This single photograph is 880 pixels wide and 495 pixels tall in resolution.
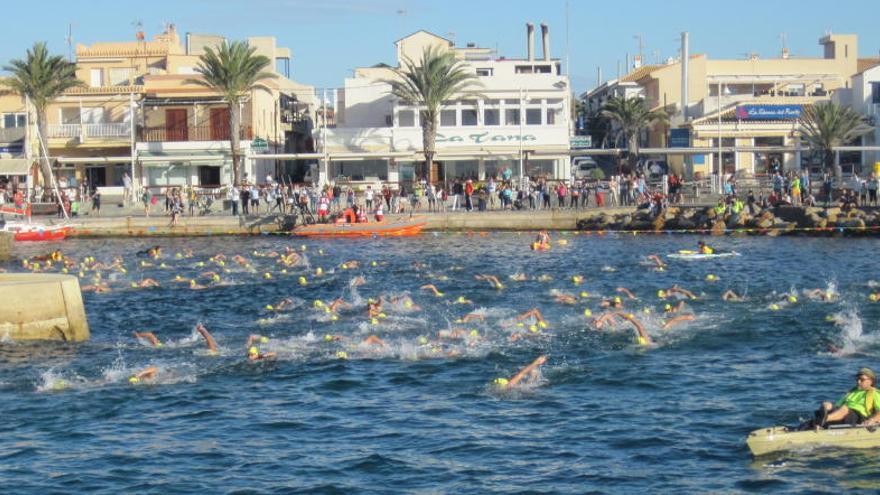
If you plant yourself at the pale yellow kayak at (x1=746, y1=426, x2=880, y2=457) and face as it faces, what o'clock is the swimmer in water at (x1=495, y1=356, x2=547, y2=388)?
The swimmer in water is roughly at 1 o'clock from the pale yellow kayak.

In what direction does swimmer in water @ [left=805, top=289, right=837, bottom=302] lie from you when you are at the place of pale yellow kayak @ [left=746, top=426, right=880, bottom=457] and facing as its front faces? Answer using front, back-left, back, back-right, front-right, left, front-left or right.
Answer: right

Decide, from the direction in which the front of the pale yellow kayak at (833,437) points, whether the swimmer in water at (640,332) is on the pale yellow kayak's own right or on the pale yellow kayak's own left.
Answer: on the pale yellow kayak's own right

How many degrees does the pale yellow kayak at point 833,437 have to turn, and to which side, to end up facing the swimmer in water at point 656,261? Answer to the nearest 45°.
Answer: approximately 90° to its right

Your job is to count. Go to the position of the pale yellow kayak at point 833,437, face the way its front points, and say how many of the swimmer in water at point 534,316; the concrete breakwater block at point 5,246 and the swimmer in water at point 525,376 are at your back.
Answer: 0

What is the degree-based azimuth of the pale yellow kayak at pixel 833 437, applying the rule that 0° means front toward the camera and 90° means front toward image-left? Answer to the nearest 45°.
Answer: approximately 90°

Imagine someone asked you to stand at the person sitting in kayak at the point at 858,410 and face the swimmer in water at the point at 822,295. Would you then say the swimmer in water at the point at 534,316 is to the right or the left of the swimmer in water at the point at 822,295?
left

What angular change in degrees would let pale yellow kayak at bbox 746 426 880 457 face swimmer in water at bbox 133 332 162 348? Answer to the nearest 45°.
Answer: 0° — it already faces them

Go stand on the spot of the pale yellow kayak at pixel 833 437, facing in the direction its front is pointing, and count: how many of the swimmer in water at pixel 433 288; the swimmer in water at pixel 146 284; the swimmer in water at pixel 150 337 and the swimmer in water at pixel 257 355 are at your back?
0

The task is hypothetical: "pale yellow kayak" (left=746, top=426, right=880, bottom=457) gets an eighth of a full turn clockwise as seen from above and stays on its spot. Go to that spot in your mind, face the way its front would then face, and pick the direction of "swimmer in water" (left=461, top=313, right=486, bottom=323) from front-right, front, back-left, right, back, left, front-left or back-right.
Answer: front

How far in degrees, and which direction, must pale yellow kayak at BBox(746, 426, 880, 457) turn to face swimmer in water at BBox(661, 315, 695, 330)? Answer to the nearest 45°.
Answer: approximately 90° to its right

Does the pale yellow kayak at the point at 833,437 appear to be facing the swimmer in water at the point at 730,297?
no

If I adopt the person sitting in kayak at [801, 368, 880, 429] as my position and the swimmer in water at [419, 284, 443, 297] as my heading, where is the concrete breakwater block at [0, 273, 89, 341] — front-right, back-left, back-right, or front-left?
front-left

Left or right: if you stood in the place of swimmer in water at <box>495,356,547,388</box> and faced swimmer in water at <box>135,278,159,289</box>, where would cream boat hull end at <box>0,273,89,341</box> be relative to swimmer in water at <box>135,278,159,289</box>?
left

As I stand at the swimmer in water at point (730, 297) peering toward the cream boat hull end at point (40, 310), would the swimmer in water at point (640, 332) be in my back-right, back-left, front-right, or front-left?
front-left

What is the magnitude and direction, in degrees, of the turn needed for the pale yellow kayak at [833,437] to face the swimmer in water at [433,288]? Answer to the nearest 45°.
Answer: approximately 45° to its right

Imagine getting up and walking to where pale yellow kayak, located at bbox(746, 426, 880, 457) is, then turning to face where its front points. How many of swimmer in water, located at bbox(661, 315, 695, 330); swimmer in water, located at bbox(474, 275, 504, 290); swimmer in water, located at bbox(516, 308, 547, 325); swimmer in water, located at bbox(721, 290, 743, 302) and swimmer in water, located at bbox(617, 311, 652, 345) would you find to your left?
0
